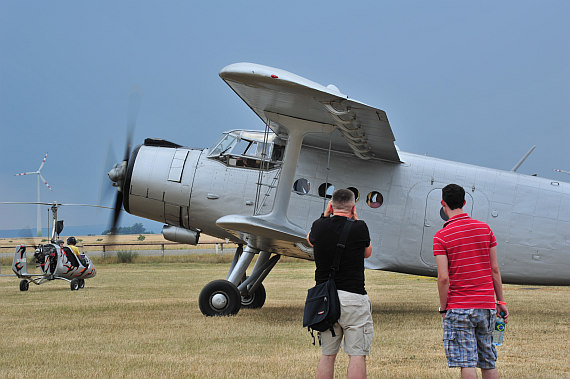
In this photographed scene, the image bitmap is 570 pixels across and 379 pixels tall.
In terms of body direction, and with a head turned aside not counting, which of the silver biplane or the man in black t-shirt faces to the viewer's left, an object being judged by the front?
the silver biplane

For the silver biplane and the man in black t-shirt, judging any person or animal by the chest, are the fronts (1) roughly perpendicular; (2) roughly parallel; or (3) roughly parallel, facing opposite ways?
roughly perpendicular

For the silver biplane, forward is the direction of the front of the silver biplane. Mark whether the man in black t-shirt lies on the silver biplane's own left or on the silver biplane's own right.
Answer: on the silver biplane's own left

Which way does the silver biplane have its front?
to the viewer's left

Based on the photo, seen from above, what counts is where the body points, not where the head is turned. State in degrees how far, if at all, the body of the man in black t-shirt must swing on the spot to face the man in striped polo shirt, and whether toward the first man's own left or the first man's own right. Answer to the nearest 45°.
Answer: approximately 90° to the first man's own right

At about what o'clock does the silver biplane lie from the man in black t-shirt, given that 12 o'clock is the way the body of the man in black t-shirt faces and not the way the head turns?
The silver biplane is roughly at 12 o'clock from the man in black t-shirt.

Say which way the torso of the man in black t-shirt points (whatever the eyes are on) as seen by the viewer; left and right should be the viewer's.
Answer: facing away from the viewer

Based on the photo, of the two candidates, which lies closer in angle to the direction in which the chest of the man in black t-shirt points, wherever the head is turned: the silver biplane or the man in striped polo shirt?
the silver biplane

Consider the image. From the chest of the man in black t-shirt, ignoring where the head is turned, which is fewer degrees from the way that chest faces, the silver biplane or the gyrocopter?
the silver biplane

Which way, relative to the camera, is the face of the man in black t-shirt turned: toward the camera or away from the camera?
away from the camera

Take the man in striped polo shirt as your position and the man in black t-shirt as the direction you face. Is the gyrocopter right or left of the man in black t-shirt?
right

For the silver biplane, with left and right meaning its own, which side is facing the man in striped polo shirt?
left
